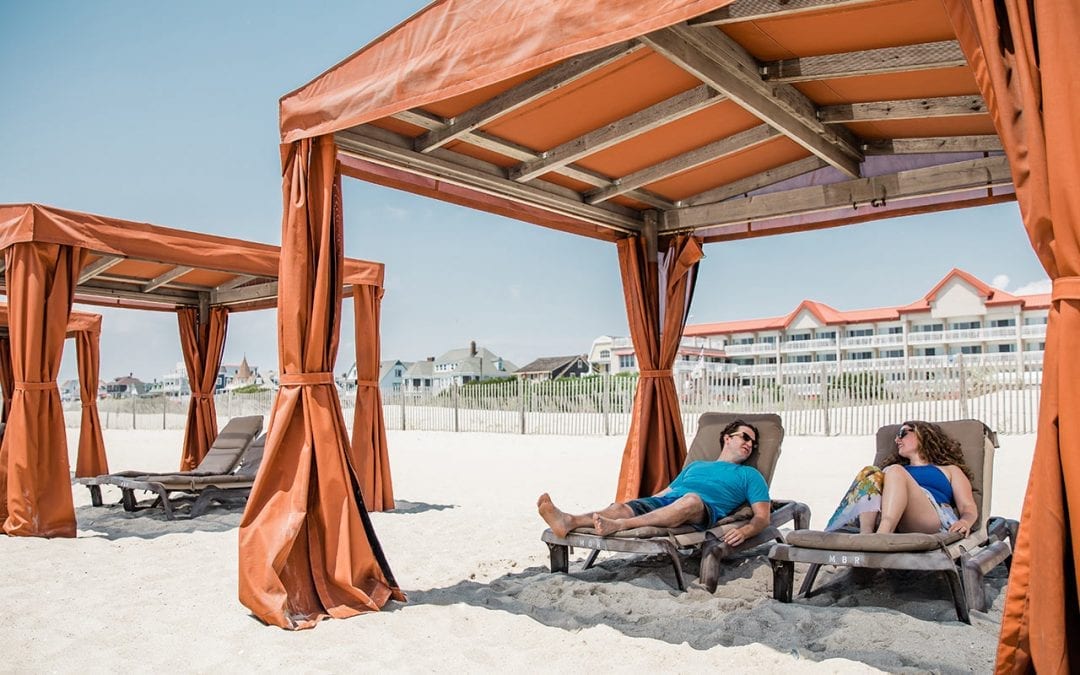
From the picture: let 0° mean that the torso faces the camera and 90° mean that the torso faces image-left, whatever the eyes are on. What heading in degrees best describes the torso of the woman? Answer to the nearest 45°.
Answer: approximately 45°

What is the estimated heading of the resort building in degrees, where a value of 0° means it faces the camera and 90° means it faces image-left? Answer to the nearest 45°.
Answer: approximately 45°

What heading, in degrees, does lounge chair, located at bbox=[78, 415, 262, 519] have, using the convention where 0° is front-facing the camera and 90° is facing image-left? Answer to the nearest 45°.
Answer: approximately 45°

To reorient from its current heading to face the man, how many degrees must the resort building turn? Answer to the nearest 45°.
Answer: approximately 45° to its left
